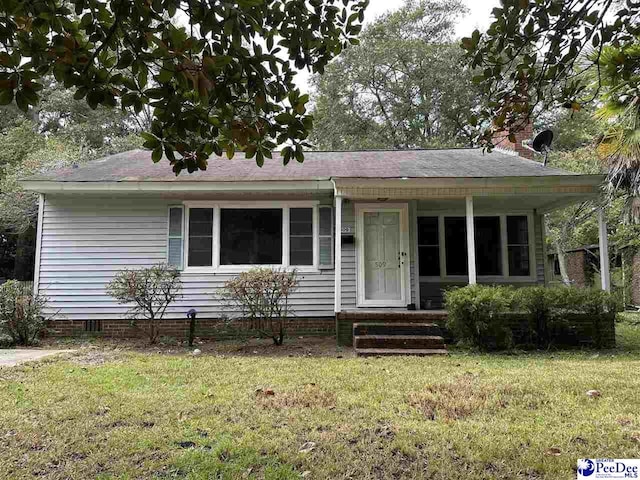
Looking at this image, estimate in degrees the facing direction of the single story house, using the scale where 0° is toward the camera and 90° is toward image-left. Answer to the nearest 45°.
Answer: approximately 0°

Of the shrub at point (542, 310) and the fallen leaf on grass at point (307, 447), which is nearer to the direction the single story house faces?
the fallen leaf on grass

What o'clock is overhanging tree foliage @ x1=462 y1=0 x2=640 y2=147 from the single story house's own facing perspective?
The overhanging tree foliage is roughly at 11 o'clock from the single story house.

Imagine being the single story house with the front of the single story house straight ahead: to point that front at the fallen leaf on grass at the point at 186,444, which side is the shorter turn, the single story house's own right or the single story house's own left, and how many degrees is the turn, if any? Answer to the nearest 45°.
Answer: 0° — it already faces it

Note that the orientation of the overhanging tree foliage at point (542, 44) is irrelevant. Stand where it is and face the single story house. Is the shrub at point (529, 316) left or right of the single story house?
right

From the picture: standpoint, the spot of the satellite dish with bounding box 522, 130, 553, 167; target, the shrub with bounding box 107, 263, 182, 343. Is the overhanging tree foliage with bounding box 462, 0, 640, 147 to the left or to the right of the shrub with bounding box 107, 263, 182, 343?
left

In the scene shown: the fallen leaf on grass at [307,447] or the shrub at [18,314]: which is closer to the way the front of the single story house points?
the fallen leaf on grass

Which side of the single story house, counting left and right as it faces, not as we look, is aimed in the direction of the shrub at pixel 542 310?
left

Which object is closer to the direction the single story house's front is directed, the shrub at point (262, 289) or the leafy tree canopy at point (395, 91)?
the shrub
